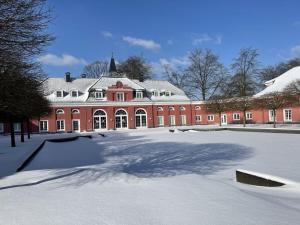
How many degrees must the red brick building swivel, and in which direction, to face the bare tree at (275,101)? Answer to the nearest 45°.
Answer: approximately 45° to its left

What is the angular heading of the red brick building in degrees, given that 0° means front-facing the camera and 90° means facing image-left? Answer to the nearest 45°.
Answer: approximately 0°
